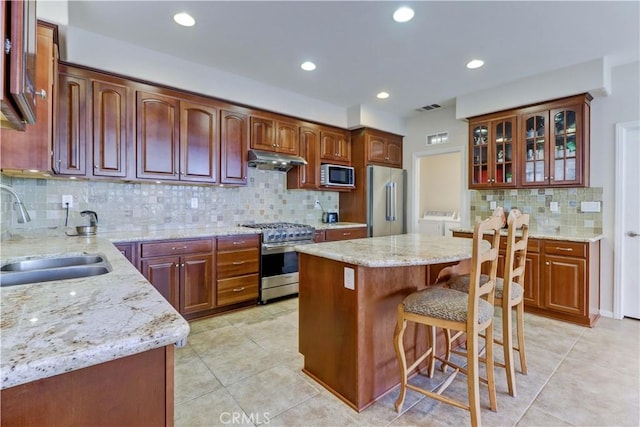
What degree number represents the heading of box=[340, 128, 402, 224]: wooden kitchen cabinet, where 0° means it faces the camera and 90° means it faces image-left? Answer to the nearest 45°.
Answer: approximately 315°

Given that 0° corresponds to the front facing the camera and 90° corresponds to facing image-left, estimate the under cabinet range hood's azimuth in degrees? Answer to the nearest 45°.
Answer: approximately 315°

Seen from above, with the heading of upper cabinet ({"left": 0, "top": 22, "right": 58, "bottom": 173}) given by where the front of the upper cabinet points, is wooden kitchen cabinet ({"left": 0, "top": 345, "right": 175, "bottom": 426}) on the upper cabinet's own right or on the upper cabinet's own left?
on the upper cabinet's own right

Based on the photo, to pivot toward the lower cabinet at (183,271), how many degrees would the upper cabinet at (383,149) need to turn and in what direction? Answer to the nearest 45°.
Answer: approximately 90° to its right

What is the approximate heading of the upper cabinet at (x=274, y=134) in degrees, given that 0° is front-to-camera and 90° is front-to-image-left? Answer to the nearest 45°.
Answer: approximately 315°

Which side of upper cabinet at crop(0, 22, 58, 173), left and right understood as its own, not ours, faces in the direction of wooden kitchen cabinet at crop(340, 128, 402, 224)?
front

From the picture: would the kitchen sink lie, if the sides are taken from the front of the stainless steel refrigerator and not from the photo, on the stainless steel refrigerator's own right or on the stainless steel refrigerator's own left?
on the stainless steel refrigerator's own right

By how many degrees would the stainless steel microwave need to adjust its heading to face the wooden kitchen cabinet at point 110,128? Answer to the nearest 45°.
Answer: approximately 90° to its right

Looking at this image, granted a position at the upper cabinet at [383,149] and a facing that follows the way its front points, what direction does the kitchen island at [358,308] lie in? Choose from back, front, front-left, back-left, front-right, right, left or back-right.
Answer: front-right

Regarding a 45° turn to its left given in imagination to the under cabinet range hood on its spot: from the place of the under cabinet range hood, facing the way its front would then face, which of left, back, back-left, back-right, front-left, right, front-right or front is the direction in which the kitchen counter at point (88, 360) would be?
right

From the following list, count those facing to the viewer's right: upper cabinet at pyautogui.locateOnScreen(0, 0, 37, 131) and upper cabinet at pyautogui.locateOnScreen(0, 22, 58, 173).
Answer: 2

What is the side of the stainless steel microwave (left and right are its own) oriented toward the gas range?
right

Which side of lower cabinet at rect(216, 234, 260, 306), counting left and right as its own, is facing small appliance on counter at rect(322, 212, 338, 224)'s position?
left

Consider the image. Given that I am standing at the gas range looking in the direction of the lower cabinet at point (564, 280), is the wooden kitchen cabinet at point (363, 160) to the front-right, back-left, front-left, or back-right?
front-left

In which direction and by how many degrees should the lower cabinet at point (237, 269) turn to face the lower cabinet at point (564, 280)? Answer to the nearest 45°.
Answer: approximately 45° to its left

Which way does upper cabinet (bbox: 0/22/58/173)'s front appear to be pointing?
to the viewer's right
